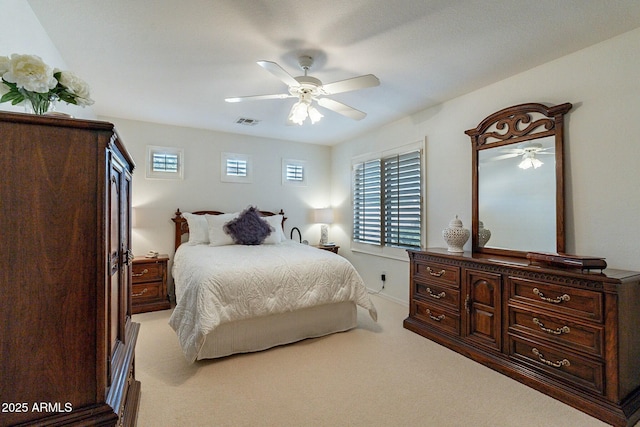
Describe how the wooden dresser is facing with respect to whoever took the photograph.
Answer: facing the viewer and to the left of the viewer

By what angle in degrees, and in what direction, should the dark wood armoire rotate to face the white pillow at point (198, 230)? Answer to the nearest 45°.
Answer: approximately 45° to its left

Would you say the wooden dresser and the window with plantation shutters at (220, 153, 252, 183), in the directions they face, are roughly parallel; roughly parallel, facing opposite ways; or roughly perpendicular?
roughly perpendicular

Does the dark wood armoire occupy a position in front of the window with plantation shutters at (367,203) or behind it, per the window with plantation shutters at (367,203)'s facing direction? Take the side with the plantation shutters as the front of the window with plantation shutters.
in front

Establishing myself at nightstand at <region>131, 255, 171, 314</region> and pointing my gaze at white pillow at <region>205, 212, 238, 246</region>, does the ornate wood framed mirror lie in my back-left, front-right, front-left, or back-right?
front-right

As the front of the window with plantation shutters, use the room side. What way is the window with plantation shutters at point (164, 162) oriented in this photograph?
toward the camera

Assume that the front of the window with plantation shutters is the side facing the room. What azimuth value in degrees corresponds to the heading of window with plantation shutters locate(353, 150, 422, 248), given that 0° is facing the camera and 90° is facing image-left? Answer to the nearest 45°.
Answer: approximately 45°

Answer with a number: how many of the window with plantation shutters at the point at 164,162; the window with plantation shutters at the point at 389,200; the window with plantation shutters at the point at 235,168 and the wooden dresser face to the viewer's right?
0

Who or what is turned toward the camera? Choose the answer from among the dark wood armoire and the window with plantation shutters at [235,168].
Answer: the window with plantation shutters

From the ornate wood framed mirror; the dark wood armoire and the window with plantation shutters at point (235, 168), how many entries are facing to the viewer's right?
1

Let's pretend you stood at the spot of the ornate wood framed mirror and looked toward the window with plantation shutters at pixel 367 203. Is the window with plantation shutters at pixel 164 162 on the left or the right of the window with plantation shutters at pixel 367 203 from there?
left

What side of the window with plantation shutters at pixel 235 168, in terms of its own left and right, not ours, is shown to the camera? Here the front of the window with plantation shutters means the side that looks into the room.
front

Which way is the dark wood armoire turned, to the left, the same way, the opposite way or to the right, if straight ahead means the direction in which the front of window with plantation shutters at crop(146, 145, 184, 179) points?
to the left

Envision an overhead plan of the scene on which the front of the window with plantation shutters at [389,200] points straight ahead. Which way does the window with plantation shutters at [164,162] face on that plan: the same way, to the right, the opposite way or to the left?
to the left

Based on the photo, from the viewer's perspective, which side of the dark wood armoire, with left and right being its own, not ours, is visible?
right

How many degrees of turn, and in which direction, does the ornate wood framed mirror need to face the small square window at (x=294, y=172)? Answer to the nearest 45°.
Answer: approximately 45° to its right

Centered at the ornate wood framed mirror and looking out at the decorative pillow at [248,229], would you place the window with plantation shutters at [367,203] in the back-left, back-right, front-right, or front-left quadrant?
front-right

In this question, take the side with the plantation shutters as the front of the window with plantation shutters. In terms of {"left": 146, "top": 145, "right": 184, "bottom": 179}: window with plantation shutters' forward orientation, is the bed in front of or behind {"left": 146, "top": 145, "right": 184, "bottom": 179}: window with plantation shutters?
in front

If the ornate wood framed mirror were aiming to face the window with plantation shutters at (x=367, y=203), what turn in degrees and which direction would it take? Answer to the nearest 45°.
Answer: approximately 90° to its right

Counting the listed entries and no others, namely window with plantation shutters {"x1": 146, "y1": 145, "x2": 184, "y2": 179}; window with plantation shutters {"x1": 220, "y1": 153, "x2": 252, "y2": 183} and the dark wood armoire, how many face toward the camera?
2

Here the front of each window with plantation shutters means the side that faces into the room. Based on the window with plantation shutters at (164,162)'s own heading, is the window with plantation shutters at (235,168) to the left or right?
on its left
